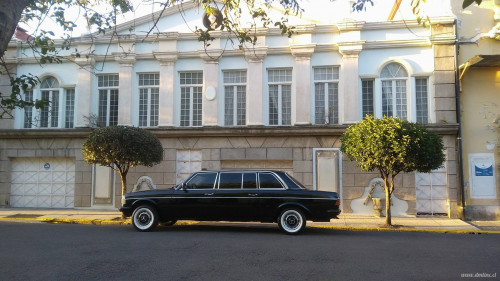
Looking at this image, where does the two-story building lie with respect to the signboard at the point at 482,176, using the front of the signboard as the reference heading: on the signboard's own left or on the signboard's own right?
on the signboard's own right

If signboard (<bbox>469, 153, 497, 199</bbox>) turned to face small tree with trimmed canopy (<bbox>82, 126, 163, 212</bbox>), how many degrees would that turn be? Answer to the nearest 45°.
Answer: approximately 45° to its right

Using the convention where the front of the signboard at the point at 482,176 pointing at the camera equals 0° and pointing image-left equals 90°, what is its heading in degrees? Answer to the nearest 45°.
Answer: approximately 0°

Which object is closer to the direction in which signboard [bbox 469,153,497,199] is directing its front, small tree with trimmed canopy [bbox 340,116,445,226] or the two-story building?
the small tree with trimmed canopy

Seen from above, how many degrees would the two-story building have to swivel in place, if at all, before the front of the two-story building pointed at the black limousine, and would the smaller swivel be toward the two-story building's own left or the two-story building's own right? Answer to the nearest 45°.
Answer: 0° — it already faces it

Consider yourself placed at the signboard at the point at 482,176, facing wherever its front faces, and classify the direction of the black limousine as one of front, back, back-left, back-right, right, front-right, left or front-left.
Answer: front-right
